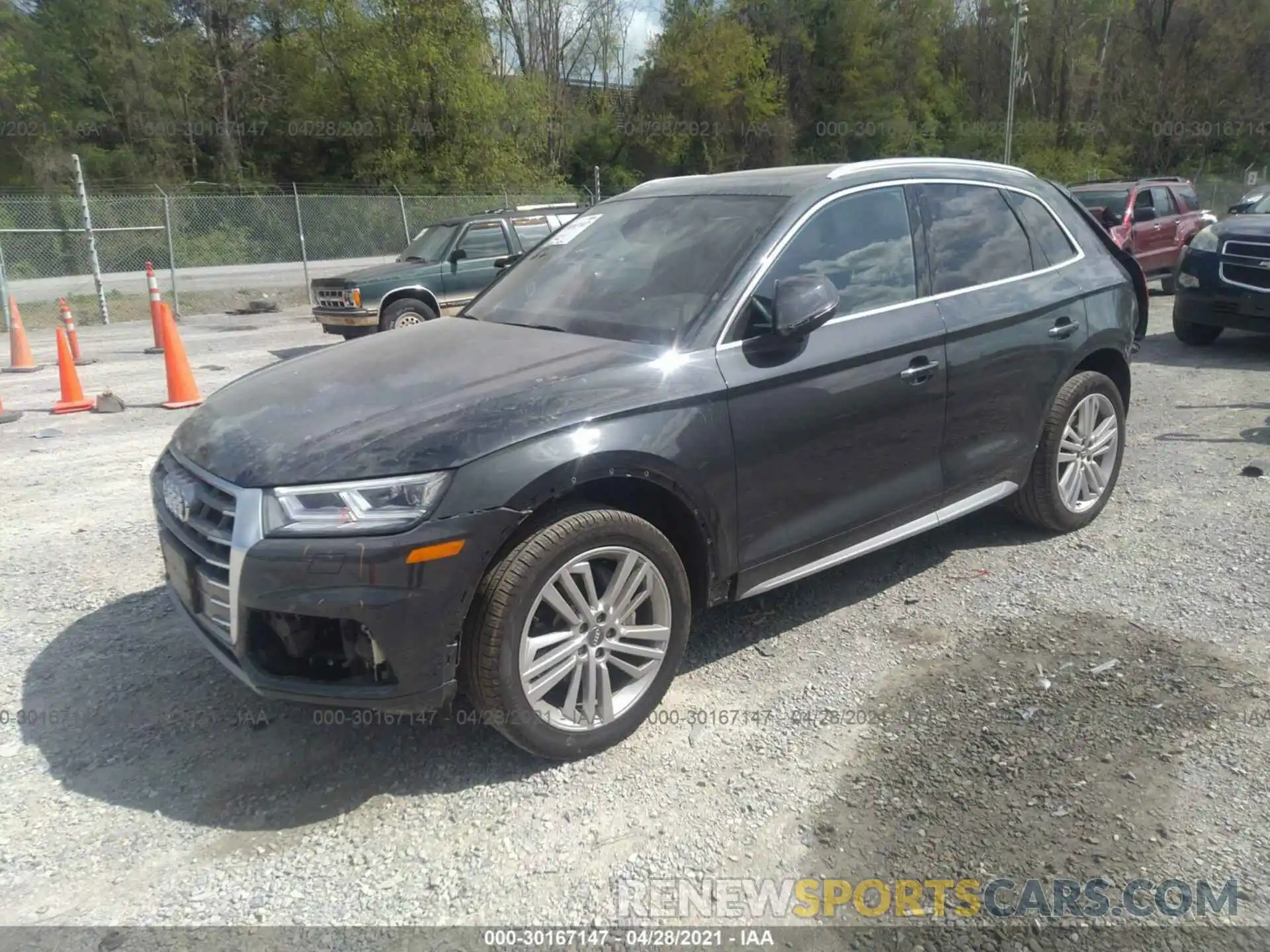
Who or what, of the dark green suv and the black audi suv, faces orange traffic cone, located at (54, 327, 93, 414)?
the dark green suv

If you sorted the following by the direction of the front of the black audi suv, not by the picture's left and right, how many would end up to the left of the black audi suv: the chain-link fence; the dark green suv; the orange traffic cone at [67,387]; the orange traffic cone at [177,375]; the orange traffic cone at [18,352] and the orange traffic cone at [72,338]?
0

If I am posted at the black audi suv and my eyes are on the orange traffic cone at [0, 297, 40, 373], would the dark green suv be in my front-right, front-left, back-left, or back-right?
front-right

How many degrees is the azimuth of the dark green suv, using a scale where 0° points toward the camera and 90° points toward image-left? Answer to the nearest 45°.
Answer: approximately 45°

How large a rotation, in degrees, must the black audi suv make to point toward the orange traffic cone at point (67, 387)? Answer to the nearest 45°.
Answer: approximately 90° to its right

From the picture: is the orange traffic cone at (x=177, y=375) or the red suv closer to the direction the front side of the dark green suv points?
the orange traffic cone

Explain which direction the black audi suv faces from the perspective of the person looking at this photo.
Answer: facing the viewer and to the left of the viewer

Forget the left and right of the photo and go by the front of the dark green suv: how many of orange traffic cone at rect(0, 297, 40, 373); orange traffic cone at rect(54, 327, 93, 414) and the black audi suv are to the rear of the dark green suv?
0

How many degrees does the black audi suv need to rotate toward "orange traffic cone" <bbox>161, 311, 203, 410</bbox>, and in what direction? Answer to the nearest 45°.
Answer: approximately 90° to its right

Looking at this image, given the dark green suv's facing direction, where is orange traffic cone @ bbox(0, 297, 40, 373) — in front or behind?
in front

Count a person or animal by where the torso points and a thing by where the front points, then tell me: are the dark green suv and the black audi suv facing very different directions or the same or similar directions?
same or similar directions
